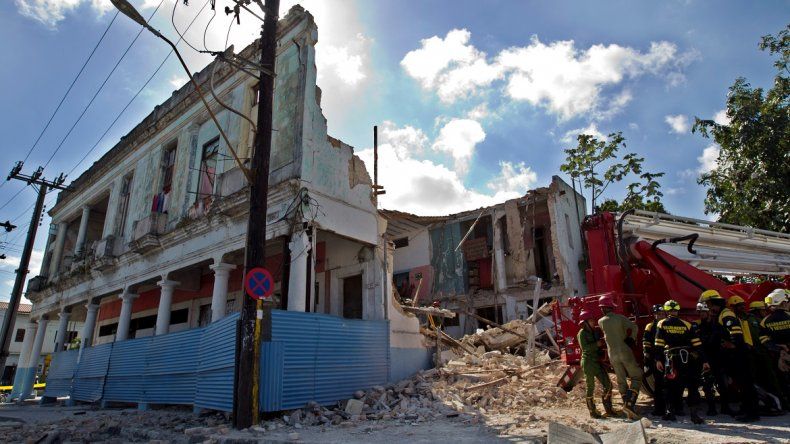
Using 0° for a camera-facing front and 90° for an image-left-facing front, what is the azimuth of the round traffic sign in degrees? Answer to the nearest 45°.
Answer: approximately 0°

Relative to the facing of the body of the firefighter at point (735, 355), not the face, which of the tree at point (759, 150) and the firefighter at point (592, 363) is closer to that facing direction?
the firefighter

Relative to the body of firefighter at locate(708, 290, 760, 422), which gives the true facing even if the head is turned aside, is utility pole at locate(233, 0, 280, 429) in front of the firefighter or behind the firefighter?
in front

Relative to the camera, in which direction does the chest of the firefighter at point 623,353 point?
away from the camera

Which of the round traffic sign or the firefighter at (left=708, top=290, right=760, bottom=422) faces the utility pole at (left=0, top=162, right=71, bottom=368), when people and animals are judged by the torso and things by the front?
the firefighter

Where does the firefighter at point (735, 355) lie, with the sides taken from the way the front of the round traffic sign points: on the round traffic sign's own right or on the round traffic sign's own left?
on the round traffic sign's own left

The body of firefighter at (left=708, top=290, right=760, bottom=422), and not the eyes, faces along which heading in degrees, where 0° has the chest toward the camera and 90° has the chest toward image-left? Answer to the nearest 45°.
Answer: approximately 90°

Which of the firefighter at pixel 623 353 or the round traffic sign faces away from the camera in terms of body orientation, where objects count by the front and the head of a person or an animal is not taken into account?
the firefighter
